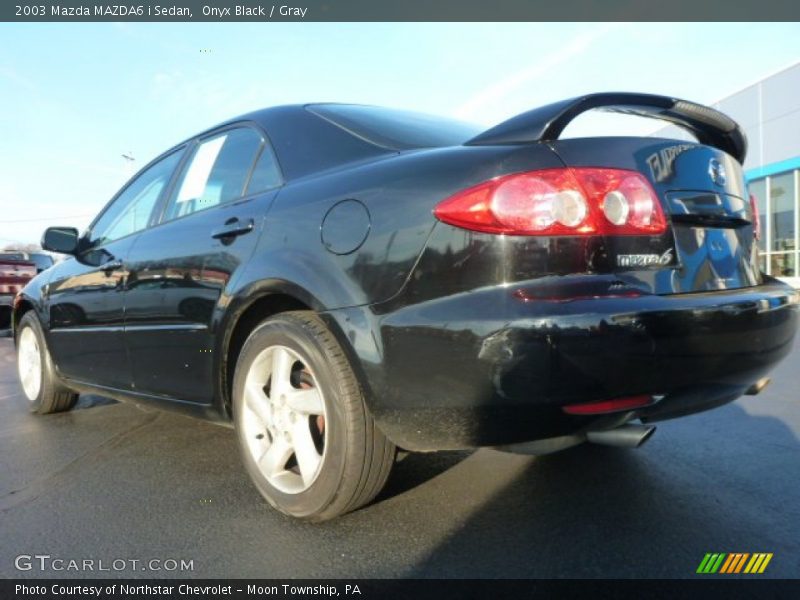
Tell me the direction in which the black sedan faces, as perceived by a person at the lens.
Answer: facing away from the viewer and to the left of the viewer

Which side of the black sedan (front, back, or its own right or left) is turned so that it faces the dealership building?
right

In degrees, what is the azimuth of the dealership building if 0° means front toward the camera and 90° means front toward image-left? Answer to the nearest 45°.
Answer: approximately 45°

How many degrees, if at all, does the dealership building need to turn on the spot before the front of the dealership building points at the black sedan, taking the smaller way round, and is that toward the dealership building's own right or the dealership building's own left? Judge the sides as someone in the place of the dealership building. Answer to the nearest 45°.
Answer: approximately 45° to the dealership building's own left
